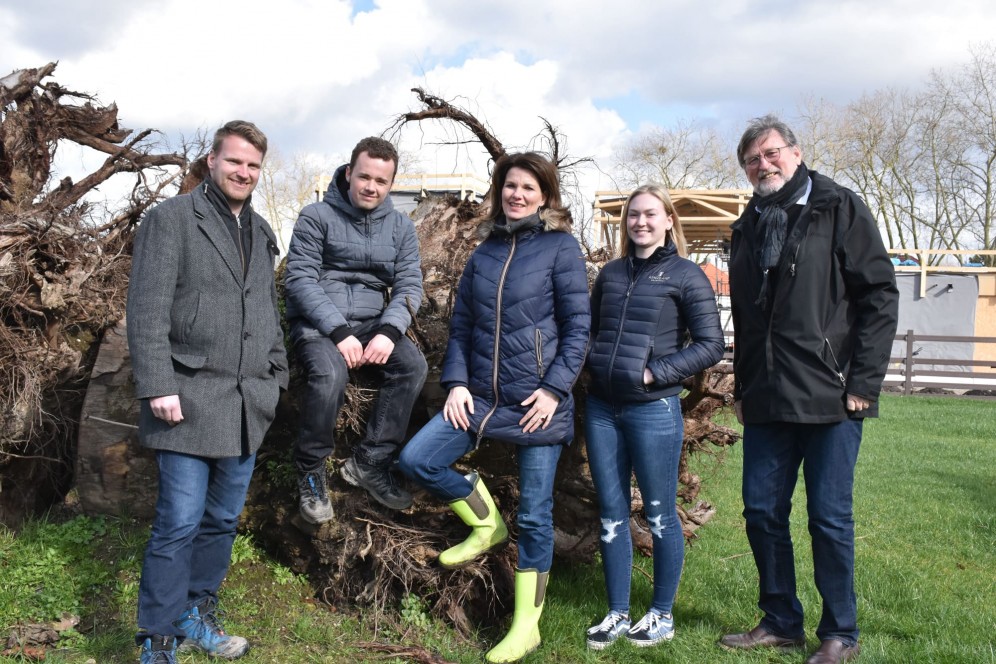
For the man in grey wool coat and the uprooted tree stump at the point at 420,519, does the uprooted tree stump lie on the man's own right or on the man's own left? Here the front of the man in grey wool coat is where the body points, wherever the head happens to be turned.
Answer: on the man's own left

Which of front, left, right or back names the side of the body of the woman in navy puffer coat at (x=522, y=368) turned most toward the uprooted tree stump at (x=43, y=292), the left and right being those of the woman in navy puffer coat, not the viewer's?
right

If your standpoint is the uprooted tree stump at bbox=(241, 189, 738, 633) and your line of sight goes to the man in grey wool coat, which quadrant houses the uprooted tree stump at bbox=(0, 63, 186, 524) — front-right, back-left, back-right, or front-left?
front-right

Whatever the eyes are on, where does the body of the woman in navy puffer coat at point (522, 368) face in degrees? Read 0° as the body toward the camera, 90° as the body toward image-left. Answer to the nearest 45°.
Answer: approximately 45°

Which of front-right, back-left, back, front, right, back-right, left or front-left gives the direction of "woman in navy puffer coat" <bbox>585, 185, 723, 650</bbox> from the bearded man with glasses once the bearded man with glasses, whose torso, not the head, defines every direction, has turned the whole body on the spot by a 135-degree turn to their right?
left

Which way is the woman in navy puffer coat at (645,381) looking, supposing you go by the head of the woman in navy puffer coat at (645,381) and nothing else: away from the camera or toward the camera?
toward the camera

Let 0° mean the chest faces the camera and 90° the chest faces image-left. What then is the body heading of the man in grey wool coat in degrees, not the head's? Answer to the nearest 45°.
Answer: approximately 315°

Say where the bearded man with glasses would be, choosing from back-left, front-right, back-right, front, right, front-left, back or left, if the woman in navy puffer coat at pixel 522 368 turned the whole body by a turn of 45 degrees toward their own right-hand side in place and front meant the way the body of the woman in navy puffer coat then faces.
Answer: back

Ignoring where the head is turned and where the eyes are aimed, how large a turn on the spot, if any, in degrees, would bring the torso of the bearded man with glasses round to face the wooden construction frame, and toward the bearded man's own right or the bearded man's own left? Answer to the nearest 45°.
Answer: approximately 135° to the bearded man's own right

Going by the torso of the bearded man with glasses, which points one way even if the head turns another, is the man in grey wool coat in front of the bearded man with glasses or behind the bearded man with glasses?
in front

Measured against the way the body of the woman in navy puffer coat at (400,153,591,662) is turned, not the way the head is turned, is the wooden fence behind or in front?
behind

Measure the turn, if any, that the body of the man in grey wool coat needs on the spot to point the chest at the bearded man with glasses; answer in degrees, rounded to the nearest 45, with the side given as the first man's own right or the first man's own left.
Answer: approximately 45° to the first man's own left

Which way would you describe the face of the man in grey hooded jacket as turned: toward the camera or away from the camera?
toward the camera

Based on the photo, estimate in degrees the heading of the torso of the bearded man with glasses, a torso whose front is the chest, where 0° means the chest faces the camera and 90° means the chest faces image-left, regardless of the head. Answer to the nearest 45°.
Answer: approximately 45°

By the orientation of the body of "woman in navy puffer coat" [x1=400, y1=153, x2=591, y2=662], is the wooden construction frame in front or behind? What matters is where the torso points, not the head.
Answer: behind
